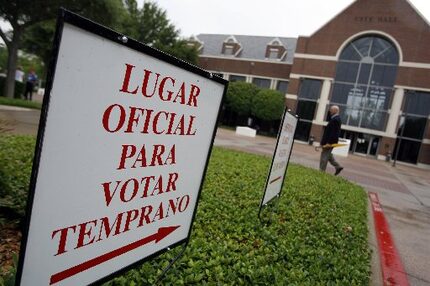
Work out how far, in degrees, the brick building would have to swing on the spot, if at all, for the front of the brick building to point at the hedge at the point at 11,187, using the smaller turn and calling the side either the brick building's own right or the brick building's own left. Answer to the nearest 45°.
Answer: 0° — it already faces it

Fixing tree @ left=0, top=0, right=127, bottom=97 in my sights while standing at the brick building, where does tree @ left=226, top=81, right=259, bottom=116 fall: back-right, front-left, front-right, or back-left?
front-right

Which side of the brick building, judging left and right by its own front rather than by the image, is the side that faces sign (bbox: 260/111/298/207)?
front

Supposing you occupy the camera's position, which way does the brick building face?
facing the viewer

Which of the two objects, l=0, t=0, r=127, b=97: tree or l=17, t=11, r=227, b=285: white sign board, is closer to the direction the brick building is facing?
the white sign board

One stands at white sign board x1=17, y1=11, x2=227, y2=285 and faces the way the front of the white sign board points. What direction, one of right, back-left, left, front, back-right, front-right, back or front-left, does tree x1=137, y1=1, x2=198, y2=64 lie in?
back-left

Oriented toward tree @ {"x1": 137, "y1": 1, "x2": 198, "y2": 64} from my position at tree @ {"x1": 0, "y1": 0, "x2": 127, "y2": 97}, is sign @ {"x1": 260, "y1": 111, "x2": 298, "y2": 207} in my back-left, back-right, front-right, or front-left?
back-right

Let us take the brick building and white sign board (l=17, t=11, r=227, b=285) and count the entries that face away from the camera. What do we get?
0

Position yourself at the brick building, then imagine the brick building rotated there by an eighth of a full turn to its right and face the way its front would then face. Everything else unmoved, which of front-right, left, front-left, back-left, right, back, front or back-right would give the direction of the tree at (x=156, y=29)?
front-right

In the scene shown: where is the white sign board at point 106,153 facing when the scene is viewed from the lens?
facing the viewer and to the right of the viewer

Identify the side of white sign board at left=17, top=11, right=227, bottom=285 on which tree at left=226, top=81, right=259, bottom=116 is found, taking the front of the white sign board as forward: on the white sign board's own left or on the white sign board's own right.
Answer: on the white sign board's own left

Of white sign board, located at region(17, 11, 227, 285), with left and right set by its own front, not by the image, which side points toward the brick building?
left

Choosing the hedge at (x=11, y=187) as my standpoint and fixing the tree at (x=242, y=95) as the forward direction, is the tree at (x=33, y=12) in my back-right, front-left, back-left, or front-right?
front-left

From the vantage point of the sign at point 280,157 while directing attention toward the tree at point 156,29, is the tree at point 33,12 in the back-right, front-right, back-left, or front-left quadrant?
front-left
